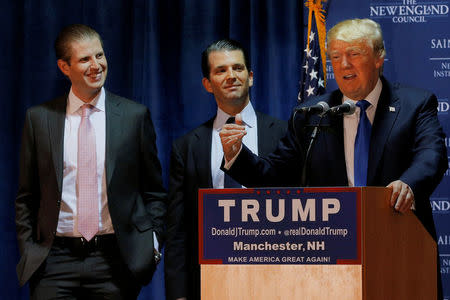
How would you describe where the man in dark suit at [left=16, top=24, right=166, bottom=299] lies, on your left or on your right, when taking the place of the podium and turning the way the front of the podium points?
on your right

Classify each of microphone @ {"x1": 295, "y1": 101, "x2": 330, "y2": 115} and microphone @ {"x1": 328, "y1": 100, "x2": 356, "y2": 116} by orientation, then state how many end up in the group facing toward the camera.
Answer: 0

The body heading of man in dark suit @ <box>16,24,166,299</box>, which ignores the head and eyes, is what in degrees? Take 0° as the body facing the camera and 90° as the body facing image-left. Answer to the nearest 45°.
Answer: approximately 0°

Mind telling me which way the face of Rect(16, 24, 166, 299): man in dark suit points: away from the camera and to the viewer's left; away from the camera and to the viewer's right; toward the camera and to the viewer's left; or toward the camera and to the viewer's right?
toward the camera and to the viewer's right

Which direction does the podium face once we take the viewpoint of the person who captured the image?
facing the viewer and to the left of the viewer

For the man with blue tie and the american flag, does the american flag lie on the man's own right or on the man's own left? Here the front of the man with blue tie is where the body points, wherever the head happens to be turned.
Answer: on the man's own right

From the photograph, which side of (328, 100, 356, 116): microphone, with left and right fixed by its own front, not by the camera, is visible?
right

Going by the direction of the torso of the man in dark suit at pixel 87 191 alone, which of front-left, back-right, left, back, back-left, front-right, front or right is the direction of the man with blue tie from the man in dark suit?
front-left

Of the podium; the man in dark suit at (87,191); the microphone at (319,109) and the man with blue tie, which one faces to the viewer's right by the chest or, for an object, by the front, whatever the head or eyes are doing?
the microphone

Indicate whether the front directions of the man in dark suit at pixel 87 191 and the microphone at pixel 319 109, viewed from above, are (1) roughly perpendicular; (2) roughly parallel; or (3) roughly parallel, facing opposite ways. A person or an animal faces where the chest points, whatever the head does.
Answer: roughly perpendicular

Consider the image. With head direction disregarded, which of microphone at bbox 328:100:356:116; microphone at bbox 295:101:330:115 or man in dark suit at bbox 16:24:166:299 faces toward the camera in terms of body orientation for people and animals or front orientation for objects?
the man in dark suit

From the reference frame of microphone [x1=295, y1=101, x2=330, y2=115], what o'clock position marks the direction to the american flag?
The american flag is roughly at 9 o'clock from the microphone.

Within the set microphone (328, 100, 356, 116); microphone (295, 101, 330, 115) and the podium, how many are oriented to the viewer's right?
2

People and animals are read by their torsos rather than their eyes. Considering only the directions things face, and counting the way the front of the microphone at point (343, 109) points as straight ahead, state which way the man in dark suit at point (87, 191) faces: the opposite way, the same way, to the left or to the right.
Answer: to the right

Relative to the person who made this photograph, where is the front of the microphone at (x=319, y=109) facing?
facing to the right of the viewer

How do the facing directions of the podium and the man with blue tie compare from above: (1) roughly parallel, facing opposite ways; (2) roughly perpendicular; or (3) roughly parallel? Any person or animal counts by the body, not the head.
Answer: roughly parallel

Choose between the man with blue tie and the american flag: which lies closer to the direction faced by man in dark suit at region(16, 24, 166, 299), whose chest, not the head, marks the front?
the man with blue tie

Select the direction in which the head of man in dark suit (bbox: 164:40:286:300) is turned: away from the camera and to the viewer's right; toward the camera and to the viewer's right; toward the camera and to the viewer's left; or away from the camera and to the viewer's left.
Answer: toward the camera and to the viewer's right
